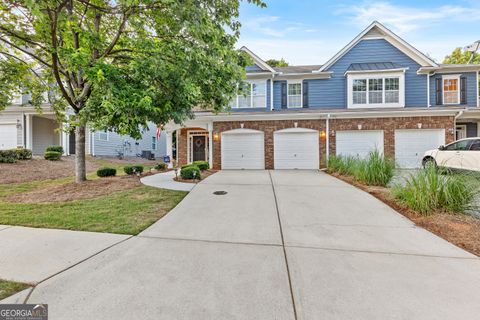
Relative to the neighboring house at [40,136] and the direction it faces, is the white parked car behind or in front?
in front

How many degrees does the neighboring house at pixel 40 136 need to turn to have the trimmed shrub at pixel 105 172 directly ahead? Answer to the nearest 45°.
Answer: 0° — it already faces it

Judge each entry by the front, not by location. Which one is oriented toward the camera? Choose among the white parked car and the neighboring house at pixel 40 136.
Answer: the neighboring house

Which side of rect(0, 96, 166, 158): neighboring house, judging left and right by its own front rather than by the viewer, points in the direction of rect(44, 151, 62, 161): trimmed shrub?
front

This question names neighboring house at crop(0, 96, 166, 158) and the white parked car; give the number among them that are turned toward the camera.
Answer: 1

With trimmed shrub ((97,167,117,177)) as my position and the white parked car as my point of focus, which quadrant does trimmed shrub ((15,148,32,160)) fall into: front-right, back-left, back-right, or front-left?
back-left

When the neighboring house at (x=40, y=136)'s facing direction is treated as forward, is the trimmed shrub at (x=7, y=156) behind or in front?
in front

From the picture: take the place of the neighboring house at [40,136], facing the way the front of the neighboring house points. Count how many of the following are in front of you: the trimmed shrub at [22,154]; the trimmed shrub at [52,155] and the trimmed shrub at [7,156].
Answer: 3

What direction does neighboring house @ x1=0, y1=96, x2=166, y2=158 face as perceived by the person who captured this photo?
facing the viewer
